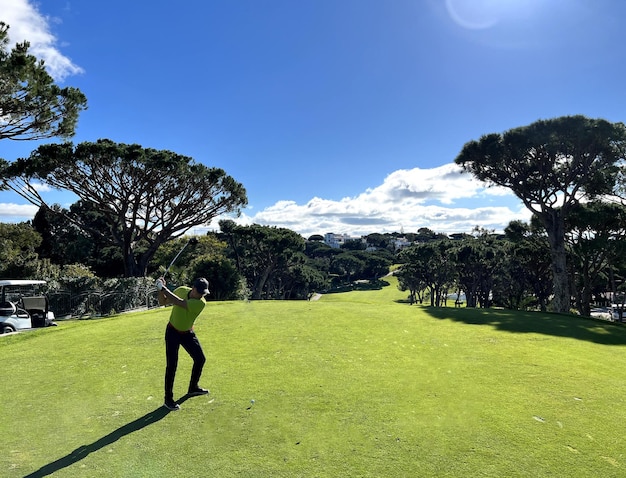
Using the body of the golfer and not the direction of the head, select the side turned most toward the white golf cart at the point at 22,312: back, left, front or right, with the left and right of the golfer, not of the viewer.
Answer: back

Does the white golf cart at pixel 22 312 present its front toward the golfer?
no

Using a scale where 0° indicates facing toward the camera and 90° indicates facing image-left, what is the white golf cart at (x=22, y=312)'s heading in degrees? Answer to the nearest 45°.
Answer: approximately 270°

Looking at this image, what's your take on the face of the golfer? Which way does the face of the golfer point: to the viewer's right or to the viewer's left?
to the viewer's right

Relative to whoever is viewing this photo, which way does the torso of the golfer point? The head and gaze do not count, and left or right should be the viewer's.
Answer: facing the viewer and to the right of the viewer
